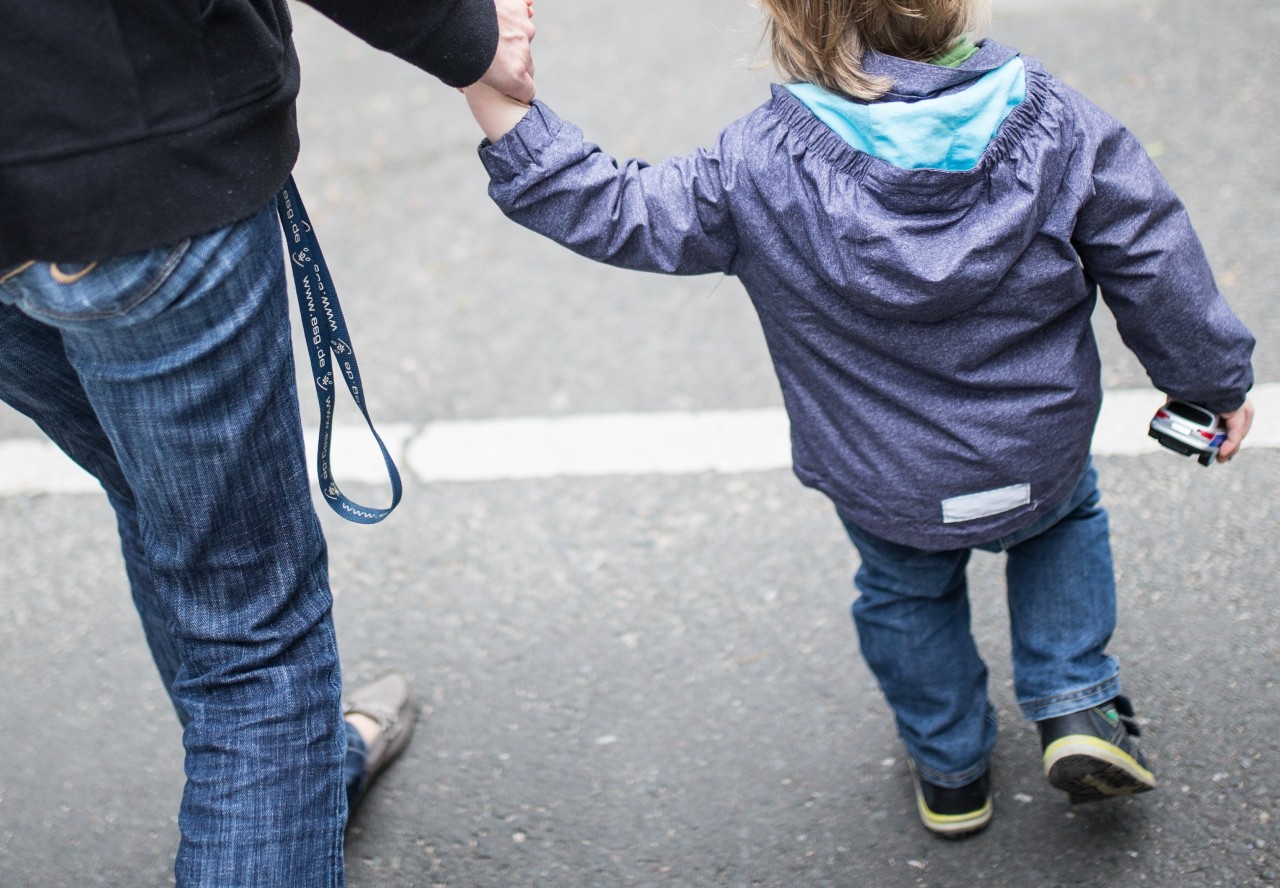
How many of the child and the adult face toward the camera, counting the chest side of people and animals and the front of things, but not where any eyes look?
0

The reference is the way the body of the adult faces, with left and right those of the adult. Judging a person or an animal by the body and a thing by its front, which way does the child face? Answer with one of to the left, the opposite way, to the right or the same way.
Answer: the same way

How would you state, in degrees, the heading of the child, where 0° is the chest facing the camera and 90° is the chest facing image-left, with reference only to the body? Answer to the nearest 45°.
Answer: approximately 180°

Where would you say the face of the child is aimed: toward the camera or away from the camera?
away from the camera

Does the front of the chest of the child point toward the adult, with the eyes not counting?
no

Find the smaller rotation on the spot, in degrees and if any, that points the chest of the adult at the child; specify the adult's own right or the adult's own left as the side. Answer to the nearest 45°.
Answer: approximately 45° to the adult's own right

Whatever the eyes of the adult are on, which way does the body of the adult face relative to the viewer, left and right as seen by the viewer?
facing away from the viewer and to the right of the viewer
